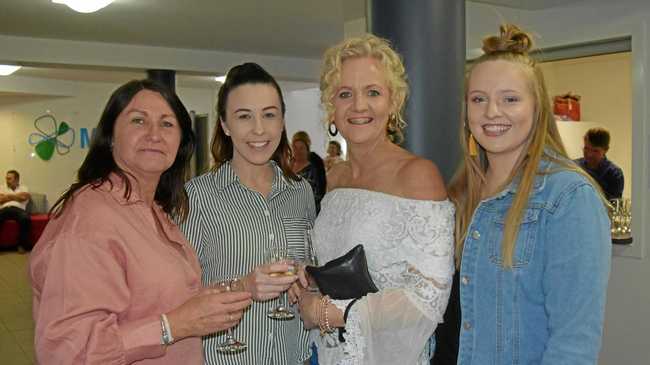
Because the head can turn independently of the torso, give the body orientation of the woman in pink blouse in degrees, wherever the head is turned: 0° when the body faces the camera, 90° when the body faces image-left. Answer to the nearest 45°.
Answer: approximately 315°

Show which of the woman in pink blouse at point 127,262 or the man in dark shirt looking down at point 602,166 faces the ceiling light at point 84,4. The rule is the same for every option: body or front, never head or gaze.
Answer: the man in dark shirt looking down

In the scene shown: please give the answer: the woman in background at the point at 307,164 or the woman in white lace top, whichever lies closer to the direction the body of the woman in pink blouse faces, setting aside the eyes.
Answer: the woman in white lace top

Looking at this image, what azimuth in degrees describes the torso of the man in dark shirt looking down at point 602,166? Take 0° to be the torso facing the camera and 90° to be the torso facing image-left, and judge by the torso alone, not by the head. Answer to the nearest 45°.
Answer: approximately 45°

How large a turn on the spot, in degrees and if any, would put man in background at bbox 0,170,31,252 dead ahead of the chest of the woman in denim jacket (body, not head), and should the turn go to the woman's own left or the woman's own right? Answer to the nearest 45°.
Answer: approximately 90° to the woman's own right

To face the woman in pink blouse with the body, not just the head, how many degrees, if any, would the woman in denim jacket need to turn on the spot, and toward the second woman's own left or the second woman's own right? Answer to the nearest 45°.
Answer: approximately 45° to the second woman's own right

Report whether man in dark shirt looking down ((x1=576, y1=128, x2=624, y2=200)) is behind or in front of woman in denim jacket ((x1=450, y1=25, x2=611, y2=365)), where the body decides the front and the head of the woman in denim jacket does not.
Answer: behind
